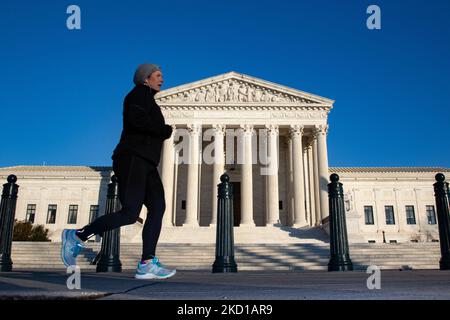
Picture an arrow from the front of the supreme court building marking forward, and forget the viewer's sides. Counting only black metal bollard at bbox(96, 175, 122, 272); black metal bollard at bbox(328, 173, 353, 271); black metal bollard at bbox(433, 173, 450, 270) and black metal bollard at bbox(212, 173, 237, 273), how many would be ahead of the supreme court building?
4

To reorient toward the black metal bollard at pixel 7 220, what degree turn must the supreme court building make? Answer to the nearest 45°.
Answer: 0° — it already faces it

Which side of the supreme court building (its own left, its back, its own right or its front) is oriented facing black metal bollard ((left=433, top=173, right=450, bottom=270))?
front

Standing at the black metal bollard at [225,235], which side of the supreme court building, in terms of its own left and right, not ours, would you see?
front

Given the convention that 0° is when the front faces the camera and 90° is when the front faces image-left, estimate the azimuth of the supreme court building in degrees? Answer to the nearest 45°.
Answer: approximately 0°
